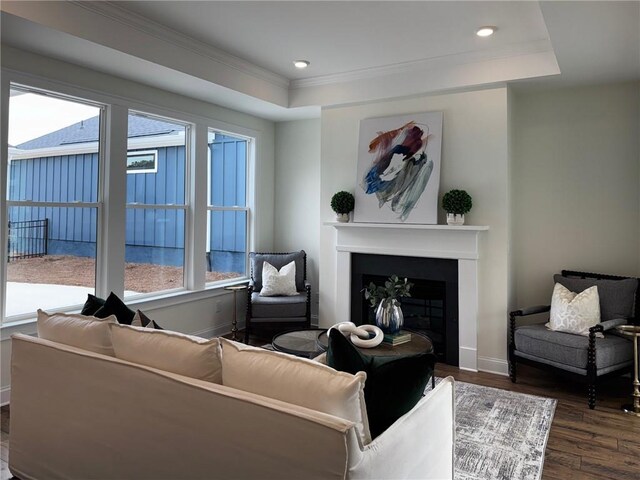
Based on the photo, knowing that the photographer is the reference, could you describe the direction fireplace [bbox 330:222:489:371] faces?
facing the viewer and to the left of the viewer

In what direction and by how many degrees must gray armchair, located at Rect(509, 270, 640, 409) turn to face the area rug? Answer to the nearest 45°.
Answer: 0° — it already faces it

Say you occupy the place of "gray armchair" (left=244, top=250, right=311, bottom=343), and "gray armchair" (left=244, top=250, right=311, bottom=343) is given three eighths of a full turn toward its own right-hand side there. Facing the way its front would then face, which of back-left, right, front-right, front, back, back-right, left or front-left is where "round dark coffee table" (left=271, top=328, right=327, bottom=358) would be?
back-left

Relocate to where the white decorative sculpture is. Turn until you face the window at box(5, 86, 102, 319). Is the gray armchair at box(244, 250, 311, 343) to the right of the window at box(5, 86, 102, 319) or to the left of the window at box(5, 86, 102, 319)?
right

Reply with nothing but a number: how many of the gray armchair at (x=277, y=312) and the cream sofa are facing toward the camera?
1

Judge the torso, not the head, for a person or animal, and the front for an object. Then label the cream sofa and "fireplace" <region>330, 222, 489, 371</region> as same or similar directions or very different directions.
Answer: very different directions

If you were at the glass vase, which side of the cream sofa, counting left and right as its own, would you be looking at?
front

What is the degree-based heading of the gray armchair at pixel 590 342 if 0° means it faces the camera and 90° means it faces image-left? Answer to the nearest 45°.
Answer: approximately 45°

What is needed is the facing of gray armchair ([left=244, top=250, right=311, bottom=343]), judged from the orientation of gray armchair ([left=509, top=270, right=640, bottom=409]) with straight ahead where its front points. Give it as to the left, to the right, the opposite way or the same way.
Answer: to the left

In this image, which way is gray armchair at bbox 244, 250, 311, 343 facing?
toward the camera

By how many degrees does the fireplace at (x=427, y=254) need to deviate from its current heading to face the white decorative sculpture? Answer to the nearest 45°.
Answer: approximately 45° to its left

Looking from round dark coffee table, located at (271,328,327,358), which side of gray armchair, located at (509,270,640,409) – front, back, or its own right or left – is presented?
front
